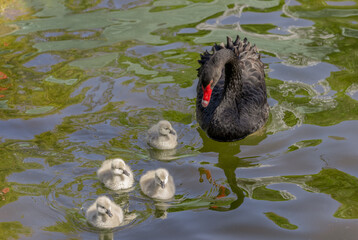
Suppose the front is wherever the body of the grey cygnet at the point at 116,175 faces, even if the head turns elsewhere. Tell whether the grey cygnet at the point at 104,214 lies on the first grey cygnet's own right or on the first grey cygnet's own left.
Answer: on the first grey cygnet's own right

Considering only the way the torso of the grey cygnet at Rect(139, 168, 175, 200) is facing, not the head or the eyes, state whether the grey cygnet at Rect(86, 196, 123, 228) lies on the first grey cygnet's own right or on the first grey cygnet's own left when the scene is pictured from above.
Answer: on the first grey cygnet's own right

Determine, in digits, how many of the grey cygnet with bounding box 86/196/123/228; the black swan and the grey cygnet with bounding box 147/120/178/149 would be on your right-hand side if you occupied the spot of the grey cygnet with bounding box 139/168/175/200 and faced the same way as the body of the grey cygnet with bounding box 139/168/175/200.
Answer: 1

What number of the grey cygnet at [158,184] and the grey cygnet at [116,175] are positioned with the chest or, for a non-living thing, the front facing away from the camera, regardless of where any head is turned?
0

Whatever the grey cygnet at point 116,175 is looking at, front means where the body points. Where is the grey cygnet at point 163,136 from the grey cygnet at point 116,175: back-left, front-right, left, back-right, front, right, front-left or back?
left

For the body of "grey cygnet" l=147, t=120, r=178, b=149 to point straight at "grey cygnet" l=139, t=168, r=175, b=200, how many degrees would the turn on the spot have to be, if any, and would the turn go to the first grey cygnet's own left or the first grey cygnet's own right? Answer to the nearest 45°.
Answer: approximately 45° to the first grey cygnet's own right

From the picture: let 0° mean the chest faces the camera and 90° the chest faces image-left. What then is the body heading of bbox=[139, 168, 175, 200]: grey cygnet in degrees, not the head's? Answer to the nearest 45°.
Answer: approximately 315°

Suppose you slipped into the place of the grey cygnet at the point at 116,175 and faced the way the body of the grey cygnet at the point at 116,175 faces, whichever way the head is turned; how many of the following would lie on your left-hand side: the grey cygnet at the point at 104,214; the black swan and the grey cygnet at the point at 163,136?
2

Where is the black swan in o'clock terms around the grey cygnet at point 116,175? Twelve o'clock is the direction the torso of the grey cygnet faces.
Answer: The black swan is roughly at 9 o'clock from the grey cygnet.

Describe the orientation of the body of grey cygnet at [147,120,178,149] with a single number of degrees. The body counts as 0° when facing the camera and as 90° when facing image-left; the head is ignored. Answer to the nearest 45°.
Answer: approximately 315°

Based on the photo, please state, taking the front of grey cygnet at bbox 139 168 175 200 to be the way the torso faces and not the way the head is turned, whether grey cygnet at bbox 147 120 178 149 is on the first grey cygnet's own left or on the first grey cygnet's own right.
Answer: on the first grey cygnet's own left
